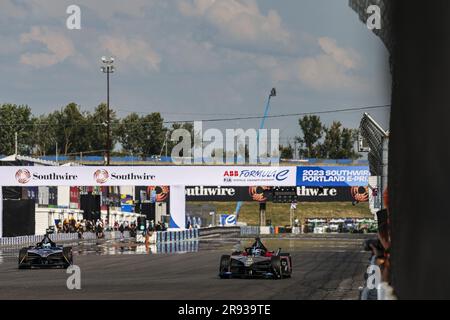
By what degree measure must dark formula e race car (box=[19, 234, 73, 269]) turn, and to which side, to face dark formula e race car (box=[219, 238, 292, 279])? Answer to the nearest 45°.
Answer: approximately 45° to its left

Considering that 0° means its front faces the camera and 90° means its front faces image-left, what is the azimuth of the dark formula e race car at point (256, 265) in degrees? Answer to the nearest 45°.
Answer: approximately 0°

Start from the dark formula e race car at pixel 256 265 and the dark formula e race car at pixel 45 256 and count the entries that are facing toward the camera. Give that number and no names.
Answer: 2

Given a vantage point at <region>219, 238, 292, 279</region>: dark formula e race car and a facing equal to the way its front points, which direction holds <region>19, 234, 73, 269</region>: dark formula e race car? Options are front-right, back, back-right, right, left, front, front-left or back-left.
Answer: back-right

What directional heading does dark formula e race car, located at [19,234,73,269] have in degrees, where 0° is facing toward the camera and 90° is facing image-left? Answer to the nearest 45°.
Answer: approximately 0°
